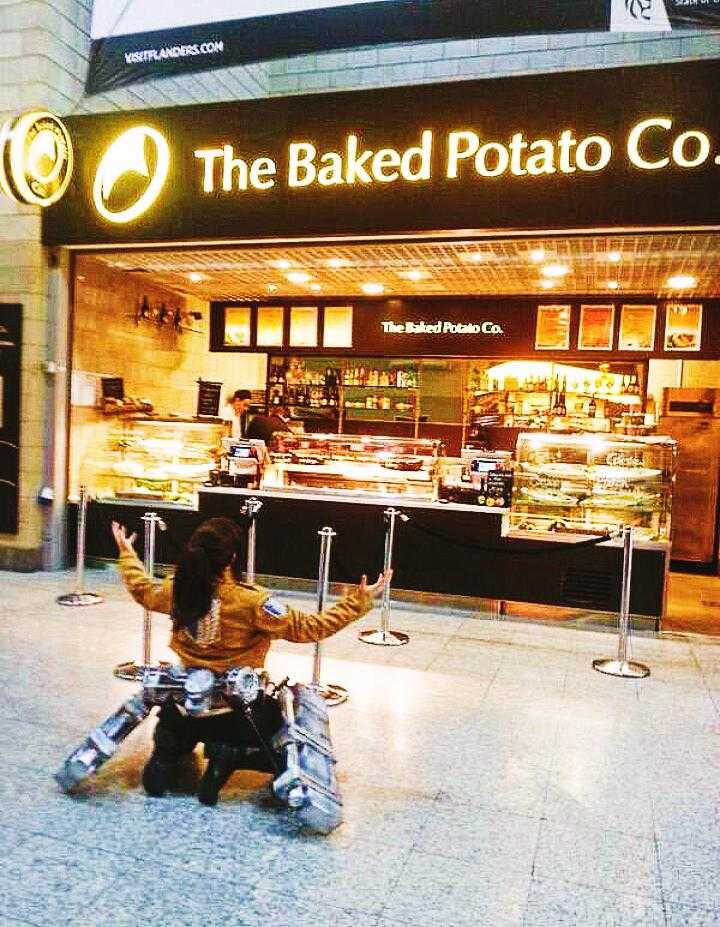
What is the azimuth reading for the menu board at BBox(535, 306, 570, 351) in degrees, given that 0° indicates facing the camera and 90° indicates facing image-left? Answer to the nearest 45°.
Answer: approximately 0°

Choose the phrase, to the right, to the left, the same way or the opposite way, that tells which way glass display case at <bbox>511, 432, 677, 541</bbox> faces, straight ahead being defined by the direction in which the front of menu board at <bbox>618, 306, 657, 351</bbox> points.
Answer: the same way

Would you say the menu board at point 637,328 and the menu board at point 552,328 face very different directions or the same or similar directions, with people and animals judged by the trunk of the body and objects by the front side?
same or similar directions

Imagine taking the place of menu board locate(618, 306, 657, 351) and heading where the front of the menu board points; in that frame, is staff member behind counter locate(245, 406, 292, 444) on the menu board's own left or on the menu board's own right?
on the menu board's own right

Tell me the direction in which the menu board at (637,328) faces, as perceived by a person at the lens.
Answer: facing the viewer

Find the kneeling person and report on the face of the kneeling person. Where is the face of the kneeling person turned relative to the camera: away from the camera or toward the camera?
away from the camera

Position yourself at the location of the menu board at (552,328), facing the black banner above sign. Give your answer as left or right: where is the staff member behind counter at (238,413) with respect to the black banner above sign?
right

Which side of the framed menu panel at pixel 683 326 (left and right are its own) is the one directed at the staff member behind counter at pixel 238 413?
right

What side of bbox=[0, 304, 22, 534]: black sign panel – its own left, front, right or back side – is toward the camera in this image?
front

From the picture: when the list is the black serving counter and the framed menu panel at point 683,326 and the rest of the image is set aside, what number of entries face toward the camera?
2

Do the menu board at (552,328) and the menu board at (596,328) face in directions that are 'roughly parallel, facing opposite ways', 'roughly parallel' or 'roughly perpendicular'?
roughly parallel

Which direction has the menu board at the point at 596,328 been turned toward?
toward the camera

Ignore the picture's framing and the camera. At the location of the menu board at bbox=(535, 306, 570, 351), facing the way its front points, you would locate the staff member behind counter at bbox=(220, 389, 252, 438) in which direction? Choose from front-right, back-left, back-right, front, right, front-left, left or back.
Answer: right

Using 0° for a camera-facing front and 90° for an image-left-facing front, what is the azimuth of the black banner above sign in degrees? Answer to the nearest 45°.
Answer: approximately 0°

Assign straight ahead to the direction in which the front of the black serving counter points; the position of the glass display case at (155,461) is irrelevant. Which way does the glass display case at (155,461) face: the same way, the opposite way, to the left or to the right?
the same way

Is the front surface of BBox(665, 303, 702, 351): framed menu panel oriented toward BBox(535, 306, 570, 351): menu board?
no

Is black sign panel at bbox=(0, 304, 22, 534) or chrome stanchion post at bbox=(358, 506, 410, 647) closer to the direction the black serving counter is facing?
the chrome stanchion post
